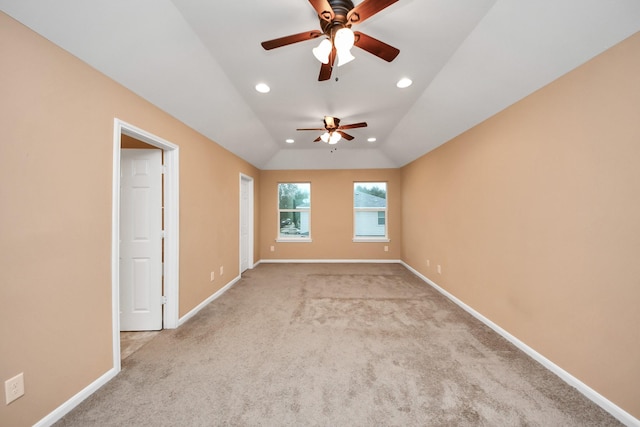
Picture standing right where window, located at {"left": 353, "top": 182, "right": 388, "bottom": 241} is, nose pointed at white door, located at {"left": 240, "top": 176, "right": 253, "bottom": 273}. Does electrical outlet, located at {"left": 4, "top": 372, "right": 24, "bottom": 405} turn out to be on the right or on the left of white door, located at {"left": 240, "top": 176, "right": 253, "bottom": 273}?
left

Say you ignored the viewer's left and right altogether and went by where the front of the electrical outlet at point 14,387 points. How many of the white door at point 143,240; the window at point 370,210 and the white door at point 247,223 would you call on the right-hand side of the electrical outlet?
0

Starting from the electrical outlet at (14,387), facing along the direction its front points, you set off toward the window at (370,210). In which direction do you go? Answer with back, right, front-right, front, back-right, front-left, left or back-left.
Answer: front-left

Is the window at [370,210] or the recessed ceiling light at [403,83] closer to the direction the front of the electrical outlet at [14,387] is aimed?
the recessed ceiling light

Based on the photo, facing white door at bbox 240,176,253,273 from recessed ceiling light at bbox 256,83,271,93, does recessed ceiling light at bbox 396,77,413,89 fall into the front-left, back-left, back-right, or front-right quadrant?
back-right

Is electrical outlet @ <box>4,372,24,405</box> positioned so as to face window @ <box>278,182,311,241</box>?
no

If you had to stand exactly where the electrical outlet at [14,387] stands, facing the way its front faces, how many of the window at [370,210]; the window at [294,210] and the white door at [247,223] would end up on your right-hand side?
0

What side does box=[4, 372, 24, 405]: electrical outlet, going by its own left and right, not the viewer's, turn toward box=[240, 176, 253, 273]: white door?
left

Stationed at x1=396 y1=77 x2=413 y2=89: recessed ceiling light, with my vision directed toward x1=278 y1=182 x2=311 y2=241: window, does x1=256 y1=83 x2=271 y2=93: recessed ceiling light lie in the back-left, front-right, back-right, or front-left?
front-left

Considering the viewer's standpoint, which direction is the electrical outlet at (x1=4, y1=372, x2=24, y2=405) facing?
facing the viewer and to the right of the viewer

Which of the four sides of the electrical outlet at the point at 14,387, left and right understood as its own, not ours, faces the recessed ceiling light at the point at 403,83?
front

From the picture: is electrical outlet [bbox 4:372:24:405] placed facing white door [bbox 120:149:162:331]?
no

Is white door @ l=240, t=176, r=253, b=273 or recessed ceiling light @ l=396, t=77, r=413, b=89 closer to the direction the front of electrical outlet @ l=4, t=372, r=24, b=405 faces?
the recessed ceiling light

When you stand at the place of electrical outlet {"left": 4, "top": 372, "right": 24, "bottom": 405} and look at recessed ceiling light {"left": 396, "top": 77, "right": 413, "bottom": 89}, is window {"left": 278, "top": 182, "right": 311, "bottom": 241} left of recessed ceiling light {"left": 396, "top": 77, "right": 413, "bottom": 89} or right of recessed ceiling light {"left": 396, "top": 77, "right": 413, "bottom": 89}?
left
